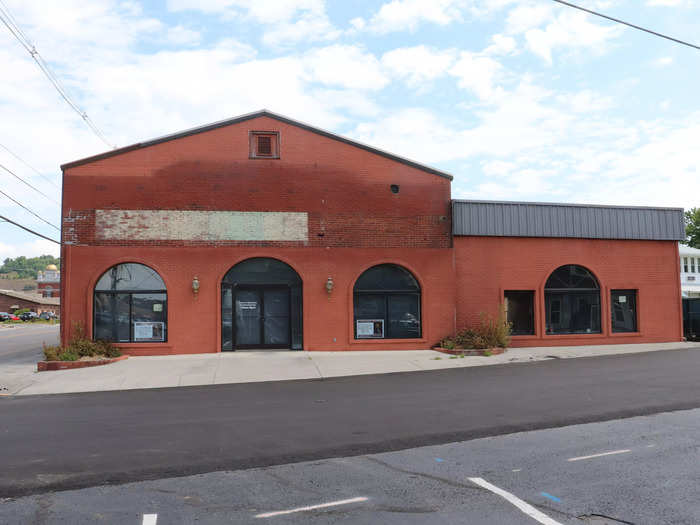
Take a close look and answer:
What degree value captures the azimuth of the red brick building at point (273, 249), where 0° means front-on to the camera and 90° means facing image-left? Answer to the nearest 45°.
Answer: approximately 0°

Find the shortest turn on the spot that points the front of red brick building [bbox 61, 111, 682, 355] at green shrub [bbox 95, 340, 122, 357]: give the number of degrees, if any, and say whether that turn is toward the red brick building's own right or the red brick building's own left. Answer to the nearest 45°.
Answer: approximately 90° to the red brick building's own right

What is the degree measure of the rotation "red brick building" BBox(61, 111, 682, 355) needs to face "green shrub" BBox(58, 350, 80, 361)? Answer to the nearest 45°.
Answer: approximately 45° to its right

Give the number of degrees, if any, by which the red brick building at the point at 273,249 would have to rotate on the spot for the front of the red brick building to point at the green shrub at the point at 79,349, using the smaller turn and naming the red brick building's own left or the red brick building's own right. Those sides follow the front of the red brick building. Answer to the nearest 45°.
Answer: approximately 90° to the red brick building's own right
